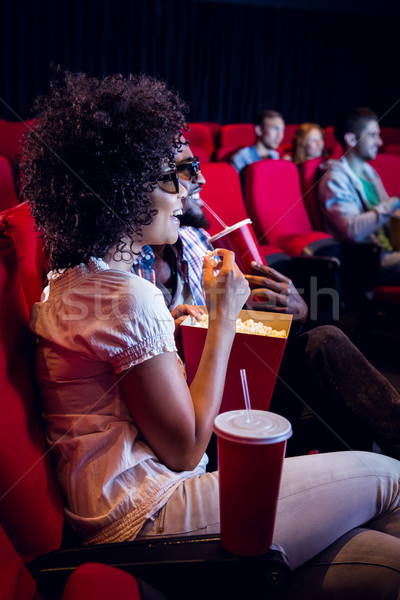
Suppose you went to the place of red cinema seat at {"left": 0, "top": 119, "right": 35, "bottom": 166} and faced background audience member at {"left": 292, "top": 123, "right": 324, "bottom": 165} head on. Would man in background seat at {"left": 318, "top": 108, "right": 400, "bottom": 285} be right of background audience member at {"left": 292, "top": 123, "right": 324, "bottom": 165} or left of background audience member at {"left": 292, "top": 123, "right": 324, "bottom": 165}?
right

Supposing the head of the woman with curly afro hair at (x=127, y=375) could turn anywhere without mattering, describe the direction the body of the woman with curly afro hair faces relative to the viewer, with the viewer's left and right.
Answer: facing to the right of the viewer

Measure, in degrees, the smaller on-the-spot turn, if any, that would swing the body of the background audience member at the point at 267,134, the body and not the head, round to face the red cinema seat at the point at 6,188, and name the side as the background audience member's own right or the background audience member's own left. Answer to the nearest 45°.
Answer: approximately 45° to the background audience member's own right

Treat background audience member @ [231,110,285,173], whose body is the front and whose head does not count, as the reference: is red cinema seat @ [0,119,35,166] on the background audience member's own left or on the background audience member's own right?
on the background audience member's own right

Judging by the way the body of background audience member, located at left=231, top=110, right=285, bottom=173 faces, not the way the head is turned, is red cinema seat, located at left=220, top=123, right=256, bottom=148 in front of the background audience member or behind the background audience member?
behind

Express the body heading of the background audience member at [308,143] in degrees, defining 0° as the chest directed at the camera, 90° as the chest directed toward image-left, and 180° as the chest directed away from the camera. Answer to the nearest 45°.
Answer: approximately 315°

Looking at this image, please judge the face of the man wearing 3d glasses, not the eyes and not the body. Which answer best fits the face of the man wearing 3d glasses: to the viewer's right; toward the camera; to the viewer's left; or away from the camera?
to the viewer's right

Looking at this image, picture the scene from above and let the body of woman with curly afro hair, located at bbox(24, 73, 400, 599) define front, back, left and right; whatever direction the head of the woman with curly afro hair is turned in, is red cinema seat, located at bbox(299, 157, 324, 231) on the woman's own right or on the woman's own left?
on the woman's own left
